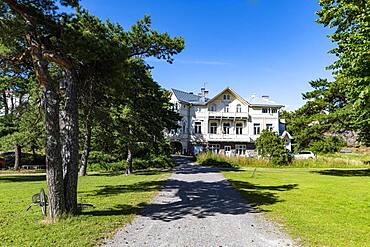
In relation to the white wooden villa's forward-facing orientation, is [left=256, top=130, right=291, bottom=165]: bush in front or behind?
in front

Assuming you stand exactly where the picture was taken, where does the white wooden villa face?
facing the viewer
